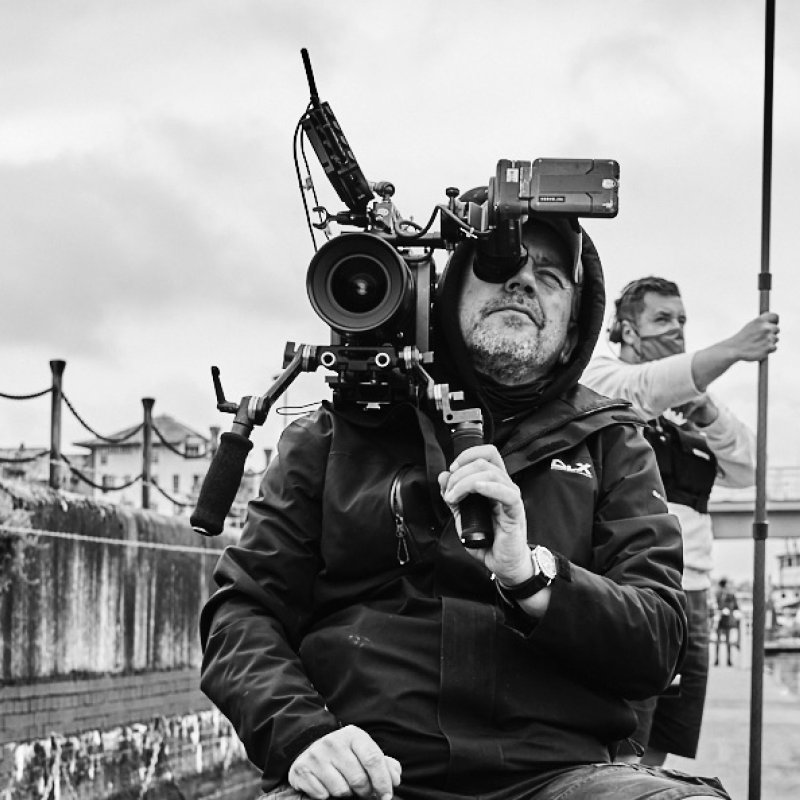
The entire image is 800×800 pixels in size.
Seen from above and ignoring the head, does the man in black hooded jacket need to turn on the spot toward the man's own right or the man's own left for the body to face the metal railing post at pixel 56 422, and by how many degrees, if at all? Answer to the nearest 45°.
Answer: approximately 180°

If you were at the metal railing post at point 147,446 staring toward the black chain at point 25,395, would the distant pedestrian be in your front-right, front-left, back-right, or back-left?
back-left

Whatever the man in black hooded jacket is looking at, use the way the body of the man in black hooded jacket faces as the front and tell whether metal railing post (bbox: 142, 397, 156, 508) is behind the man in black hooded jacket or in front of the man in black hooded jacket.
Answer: behind

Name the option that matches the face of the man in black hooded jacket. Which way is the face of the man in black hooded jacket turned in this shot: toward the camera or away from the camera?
toward the camera

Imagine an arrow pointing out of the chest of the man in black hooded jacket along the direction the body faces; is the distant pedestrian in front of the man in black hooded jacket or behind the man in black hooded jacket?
behind

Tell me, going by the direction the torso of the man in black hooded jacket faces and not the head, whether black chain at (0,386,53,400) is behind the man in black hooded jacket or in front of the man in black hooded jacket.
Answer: behind

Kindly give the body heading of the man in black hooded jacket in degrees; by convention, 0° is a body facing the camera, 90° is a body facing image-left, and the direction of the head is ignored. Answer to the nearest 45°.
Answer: approximately 0°
